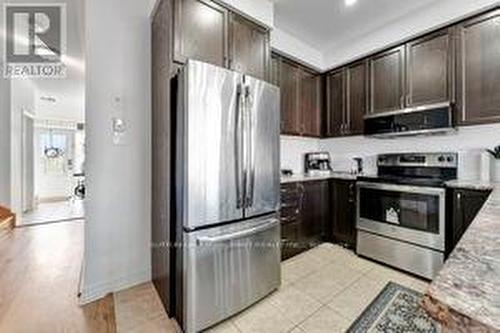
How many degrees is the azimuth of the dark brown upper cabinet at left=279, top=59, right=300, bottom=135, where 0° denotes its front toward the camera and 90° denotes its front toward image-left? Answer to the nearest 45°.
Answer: approximately 315°

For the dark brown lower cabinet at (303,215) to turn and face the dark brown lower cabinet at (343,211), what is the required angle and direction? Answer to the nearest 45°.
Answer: approximately 90° to its left

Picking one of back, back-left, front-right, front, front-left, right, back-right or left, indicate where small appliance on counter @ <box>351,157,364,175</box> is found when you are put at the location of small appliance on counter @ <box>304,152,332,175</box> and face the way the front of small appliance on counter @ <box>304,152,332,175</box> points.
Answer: left

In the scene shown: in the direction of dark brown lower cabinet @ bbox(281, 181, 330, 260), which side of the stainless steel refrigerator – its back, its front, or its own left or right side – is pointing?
left

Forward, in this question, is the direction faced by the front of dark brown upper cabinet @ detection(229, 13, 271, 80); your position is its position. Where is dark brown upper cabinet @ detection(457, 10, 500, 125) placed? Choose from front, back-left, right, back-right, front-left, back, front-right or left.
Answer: front-left

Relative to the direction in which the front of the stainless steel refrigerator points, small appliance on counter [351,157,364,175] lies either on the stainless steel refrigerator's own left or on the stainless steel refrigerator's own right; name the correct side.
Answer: on the stainless steel refrigerator's own left
